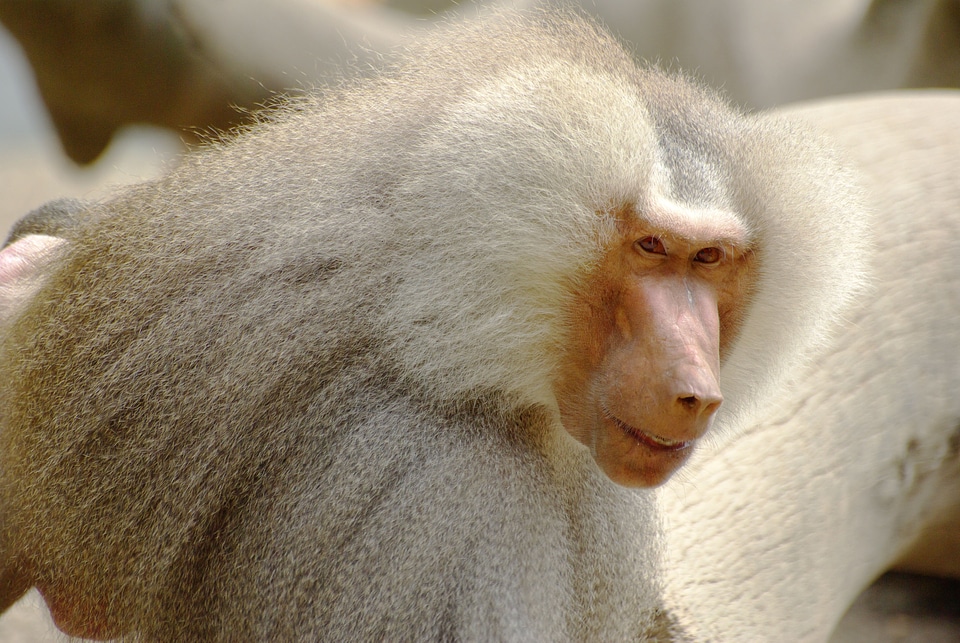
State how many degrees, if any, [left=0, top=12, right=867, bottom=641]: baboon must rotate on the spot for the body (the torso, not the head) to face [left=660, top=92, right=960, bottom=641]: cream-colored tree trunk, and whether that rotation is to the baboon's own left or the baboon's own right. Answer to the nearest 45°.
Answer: approximately 45° to the baboon's own left
